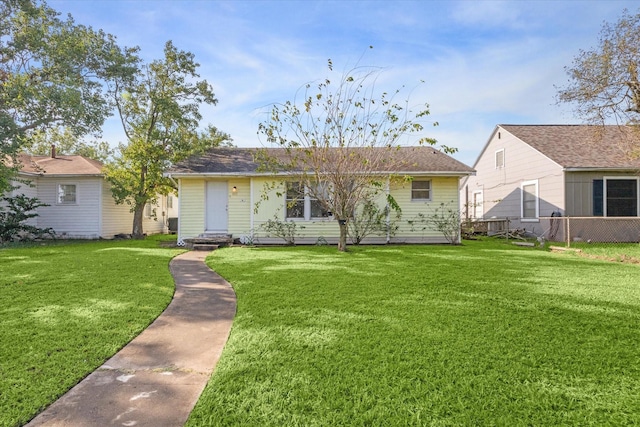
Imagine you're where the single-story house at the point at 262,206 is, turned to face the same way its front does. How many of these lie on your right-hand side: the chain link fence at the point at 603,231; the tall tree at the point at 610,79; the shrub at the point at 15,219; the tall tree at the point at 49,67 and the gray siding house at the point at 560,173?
2

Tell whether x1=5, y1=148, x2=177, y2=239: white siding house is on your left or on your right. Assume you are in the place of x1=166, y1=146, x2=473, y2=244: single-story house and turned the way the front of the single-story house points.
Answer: on your right

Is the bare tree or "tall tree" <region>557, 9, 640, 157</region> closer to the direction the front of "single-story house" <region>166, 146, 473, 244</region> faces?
the bare tree

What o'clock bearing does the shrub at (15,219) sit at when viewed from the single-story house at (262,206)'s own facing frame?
The shrub is roughly at 3 o'clock from the single-story house.

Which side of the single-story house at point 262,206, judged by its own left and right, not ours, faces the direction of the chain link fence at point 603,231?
left

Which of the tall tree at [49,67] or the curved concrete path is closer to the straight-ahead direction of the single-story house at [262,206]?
the curved concrete path

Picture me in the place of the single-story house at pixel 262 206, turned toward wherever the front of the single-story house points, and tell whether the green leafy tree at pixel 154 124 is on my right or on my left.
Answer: on my right

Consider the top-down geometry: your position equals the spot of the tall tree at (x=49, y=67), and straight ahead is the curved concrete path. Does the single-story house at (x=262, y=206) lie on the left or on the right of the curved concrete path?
left

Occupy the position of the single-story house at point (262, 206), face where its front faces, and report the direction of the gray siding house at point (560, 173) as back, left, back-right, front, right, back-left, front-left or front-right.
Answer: left

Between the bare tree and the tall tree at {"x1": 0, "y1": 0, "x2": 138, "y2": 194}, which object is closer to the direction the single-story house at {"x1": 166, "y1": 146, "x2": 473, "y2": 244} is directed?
the bare tree

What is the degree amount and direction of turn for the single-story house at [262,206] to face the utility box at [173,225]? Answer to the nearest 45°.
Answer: approximately 135° to its right

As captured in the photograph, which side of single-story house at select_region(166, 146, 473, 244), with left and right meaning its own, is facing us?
front

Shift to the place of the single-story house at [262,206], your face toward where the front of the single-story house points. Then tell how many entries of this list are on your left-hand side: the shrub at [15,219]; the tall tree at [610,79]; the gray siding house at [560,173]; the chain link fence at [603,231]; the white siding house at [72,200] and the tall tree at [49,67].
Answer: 3

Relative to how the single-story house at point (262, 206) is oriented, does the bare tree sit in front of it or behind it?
in front

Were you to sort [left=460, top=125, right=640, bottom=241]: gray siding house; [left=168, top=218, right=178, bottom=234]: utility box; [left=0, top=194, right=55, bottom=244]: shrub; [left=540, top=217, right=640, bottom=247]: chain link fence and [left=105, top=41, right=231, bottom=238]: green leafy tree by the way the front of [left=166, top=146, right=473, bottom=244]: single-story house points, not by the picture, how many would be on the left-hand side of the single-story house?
2

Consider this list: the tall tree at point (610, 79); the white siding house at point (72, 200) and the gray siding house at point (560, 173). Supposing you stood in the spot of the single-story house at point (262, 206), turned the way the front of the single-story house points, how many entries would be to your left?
2

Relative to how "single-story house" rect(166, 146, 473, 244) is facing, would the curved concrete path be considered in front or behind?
in front

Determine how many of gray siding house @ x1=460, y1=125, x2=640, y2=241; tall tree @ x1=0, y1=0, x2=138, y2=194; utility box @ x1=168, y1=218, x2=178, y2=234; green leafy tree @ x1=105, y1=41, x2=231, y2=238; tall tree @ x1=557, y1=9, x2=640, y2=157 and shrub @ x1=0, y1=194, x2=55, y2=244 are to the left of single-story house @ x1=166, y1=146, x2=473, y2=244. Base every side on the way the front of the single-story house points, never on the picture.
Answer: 2
